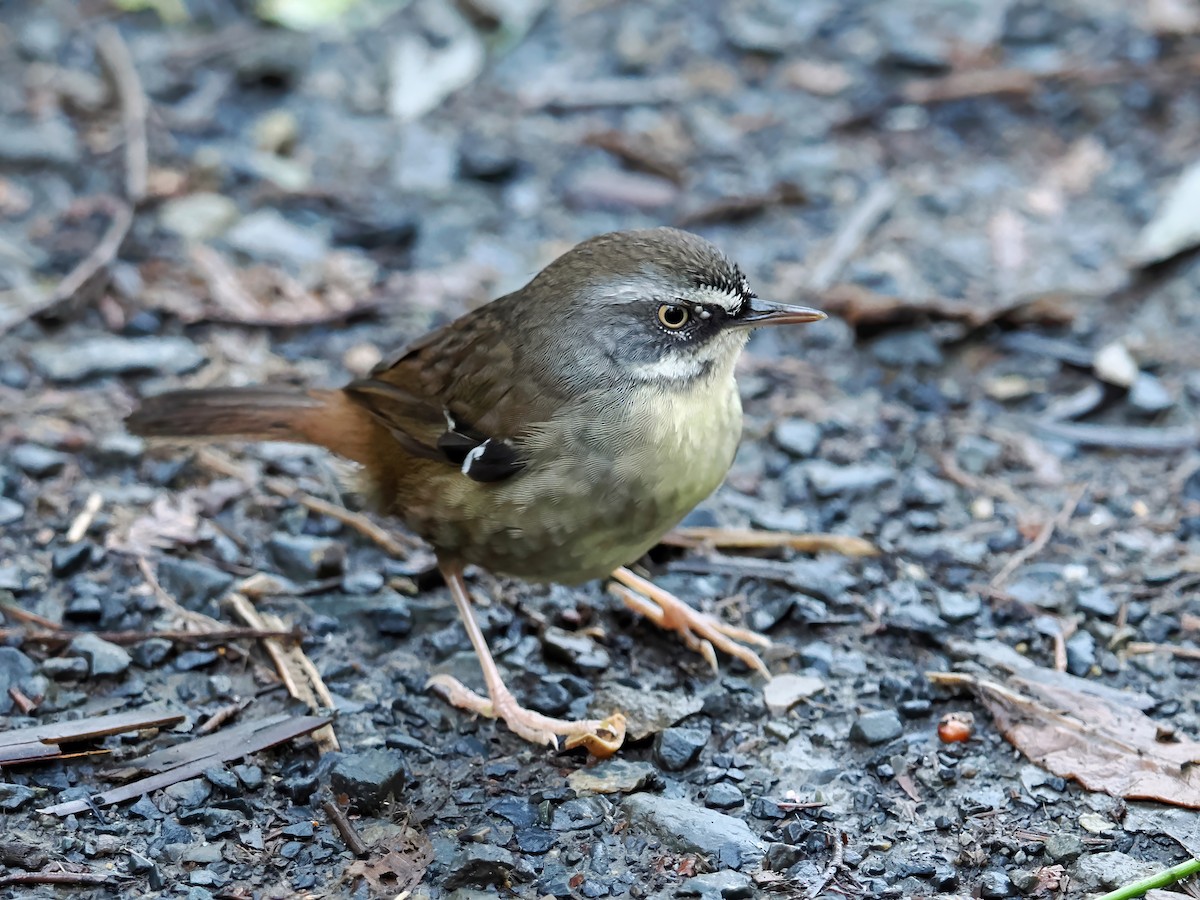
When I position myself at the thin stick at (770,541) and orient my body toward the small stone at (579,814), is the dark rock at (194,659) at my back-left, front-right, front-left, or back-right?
front-right

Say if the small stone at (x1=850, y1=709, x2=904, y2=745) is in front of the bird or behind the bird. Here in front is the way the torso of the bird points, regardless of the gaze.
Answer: in front

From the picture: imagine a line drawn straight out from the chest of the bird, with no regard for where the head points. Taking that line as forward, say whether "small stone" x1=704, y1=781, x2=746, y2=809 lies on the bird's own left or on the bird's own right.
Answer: on the bird's own right

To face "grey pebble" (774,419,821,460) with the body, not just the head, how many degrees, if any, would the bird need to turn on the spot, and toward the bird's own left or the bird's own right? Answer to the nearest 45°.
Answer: approximately 45° to the bird's own left

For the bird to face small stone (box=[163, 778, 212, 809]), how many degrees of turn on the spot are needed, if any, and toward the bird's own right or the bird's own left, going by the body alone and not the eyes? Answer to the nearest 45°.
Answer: approximately 135° to the bird's own right

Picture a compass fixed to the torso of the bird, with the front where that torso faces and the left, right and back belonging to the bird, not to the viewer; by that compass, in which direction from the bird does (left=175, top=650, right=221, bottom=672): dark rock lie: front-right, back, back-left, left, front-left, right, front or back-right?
back

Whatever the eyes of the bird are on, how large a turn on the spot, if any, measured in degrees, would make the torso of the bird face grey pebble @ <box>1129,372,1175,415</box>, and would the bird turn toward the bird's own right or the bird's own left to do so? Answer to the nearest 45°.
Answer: approximately 45° to the bird's own left

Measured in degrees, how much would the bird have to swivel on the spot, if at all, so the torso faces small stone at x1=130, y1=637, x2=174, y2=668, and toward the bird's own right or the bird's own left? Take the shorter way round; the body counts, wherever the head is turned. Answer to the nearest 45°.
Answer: approximately 180°

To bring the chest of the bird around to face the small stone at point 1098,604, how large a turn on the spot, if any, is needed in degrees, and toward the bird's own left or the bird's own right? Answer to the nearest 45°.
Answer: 0° — it already faces it

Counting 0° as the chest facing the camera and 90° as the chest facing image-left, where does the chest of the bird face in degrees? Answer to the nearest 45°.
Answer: approximately 270°

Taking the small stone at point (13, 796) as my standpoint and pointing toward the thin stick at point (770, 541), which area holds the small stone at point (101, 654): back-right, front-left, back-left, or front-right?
front-left

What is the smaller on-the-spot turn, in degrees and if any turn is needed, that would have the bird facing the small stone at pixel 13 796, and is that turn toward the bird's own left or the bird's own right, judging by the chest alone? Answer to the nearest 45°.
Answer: approximately 135° to the bird's own right

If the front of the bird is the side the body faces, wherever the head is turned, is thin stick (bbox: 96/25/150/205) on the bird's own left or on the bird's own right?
on the bird's own left

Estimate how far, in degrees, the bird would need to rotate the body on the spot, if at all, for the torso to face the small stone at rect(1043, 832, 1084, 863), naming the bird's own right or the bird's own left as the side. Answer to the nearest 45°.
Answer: approximately 45° to the bird's own right
